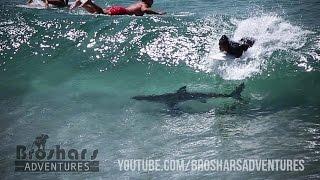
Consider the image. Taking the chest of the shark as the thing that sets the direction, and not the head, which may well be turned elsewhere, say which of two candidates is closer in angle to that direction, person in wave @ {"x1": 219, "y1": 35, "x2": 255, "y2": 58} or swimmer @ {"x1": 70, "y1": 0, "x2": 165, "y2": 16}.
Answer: the swimmer

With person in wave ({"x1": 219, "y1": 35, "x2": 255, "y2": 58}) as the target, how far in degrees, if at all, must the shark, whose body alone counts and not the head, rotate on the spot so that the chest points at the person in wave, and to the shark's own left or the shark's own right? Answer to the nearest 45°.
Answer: approximately 135° to the shark's own right

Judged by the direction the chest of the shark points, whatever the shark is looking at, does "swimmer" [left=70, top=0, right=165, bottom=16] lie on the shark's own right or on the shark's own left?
on the shark's own right

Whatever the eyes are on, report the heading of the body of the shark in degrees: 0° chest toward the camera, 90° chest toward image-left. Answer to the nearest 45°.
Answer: approximately 90°
